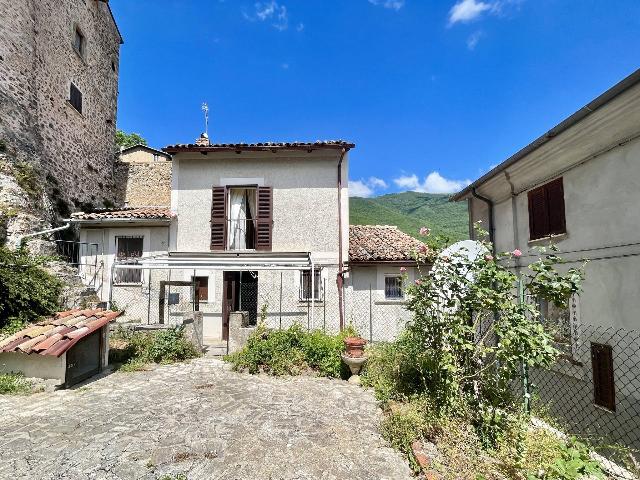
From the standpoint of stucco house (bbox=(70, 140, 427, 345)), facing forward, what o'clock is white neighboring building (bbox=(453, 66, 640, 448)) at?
The white neighboring building is roughly at 11 o'clock from the stucco house.

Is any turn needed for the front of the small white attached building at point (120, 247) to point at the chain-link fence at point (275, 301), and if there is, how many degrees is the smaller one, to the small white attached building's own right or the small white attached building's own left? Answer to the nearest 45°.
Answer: approximately 45° to the small white attached building's own left

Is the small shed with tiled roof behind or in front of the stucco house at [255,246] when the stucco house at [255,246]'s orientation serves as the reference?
in front

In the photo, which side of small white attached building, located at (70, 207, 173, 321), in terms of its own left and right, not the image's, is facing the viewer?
front

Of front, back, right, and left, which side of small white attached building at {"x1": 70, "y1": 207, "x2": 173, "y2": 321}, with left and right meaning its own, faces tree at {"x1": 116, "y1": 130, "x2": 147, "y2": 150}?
back

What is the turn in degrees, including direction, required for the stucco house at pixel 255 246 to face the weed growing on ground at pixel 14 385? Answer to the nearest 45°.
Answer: approximately 45° to its right

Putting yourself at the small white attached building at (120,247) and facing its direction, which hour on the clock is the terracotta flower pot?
The terracotta flower pot is roughly at 11 o'clock from the small white attached building.

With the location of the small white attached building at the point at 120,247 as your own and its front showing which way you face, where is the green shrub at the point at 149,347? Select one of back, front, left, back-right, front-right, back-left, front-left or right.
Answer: front

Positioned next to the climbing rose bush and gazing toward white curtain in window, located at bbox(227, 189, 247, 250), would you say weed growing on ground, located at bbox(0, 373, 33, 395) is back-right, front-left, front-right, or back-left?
front-left

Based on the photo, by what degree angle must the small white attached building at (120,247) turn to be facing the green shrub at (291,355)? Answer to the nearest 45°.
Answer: approximately 45° to its left

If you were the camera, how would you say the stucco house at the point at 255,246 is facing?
facing the viewer

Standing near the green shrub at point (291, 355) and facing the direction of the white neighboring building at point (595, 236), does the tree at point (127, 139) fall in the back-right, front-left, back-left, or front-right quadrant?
back-left

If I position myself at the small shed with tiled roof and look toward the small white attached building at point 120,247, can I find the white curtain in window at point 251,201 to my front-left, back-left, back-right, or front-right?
front-right
